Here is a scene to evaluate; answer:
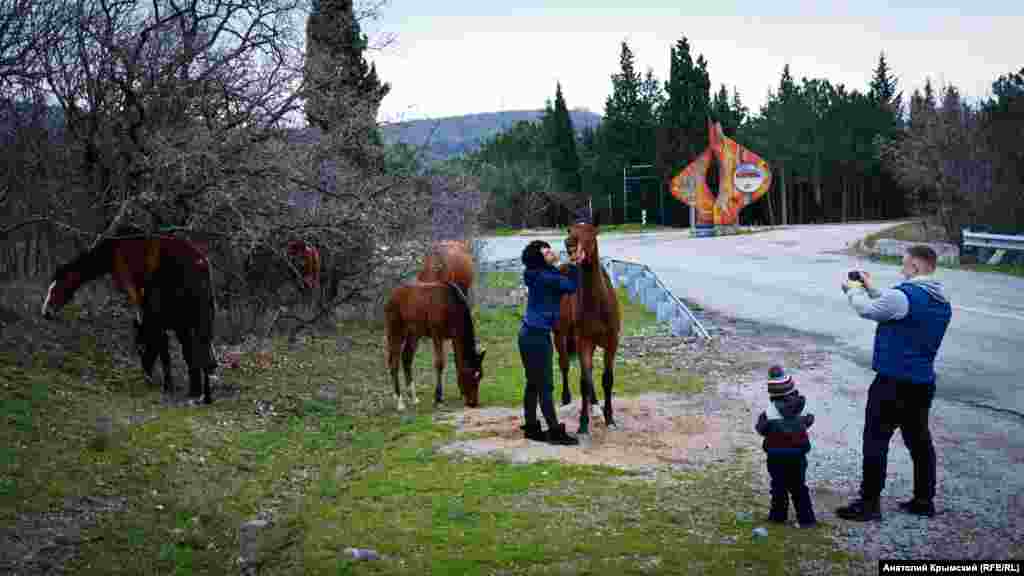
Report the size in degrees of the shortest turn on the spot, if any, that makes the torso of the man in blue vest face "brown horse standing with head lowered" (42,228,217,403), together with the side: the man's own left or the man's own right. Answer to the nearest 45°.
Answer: approximately 45° to the man's own left

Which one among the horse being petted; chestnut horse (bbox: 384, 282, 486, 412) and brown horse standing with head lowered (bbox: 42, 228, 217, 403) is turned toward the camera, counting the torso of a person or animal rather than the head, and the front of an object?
the horse being petted

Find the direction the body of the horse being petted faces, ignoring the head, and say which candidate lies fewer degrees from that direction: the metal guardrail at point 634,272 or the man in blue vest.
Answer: the man in blue vest

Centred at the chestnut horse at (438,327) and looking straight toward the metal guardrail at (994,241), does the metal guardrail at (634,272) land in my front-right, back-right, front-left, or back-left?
front-left

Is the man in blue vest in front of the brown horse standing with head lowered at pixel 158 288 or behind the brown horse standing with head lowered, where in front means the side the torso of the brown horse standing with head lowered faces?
behind

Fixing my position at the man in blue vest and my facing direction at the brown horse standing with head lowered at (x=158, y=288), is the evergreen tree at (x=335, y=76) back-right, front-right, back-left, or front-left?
front-right

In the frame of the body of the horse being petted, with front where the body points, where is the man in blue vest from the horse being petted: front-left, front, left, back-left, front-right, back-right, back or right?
front-left

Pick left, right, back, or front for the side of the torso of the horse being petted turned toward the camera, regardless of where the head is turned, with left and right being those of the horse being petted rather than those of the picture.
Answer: front

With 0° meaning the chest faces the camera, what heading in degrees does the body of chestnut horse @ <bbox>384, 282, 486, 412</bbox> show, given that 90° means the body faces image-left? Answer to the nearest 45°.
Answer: approximately 270°

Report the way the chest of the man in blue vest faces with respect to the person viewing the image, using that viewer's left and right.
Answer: facing away from the viewer and to the left of the viewer

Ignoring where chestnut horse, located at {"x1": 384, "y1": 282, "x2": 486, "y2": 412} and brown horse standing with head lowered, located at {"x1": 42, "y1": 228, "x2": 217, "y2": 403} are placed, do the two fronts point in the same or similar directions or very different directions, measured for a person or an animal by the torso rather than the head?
very different directions

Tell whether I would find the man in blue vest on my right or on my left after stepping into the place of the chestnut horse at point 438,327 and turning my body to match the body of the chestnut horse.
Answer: on my right

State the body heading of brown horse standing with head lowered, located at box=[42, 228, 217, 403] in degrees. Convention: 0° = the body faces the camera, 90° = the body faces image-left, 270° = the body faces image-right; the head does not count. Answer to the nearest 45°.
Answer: approximately 135°

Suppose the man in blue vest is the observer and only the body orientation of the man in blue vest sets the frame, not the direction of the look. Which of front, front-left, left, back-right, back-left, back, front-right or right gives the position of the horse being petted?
front

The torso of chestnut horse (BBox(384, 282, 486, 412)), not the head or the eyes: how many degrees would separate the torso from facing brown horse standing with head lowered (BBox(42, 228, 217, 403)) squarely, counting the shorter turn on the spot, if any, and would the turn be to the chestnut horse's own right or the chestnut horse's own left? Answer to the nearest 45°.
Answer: approximately 180°

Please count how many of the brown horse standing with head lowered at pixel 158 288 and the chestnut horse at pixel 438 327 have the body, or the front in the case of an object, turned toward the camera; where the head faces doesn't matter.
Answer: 0

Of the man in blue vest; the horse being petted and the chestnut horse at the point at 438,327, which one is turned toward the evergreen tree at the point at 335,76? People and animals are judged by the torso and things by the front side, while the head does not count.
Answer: the man in blue vest

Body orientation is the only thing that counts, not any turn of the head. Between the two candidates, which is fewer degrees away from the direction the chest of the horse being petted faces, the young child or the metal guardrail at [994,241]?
the young child

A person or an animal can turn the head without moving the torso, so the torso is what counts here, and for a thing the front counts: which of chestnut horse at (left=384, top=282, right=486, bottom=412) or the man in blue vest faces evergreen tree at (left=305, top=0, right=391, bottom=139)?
the man in blue vest

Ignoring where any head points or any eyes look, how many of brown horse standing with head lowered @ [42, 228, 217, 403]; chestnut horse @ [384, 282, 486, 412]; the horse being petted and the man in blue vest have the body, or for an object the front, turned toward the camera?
1

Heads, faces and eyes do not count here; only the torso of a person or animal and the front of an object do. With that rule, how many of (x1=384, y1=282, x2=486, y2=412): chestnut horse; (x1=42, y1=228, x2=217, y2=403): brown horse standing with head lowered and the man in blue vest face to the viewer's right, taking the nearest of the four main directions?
1
